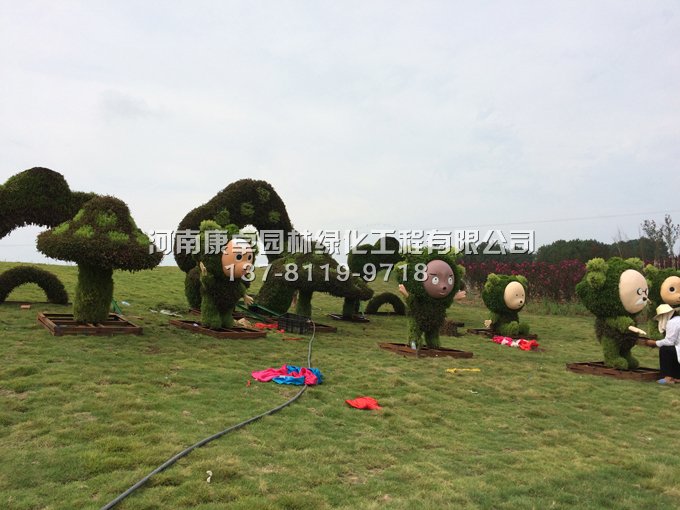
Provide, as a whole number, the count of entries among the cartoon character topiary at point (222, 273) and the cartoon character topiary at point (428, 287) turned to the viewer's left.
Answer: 0

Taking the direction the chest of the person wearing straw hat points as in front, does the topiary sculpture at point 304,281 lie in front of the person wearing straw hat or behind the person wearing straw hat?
in front

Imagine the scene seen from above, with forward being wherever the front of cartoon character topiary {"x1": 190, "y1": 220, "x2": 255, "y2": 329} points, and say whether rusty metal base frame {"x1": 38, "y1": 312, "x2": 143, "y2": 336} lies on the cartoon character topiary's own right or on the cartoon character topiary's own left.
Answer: on the cartoon character topiary's own right

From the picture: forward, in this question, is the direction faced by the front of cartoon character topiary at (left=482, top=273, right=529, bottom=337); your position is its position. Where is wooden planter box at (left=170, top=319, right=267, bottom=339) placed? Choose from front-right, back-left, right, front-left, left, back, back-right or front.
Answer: right

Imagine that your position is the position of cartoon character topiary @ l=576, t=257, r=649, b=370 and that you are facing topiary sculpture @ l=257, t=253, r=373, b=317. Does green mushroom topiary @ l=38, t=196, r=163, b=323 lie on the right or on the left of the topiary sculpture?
left

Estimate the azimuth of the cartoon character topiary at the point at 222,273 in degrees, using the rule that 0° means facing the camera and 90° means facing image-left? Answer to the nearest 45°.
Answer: approximately 315°

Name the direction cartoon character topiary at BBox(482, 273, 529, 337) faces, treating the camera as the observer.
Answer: facing the viewer and to the right of the viewer

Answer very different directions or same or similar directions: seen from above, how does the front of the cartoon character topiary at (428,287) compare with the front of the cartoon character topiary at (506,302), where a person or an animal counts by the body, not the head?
same or similar directions

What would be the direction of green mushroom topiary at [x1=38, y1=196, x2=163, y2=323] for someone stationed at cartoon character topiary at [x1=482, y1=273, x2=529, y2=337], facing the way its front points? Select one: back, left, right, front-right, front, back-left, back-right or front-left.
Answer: right

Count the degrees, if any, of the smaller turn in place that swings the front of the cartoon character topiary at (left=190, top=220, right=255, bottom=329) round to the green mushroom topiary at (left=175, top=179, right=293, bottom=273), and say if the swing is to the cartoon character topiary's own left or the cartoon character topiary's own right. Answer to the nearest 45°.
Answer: approximately 135° to the cartoon character topiary's own left

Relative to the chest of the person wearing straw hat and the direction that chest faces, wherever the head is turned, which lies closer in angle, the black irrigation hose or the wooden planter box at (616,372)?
the wooden planter box

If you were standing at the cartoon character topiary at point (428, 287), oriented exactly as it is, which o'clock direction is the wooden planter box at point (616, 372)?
The wooden planter box is roughly at 11 o'clock from the cartoon character topiary.

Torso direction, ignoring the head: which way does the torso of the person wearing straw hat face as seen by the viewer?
to the viewer's left

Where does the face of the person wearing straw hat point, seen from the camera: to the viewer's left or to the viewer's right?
to the viewer's left

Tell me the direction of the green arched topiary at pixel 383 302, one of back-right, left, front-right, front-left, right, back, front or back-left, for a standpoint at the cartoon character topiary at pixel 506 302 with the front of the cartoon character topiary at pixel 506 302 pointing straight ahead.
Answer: back

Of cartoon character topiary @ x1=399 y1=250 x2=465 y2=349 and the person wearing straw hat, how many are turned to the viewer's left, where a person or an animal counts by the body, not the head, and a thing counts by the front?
1

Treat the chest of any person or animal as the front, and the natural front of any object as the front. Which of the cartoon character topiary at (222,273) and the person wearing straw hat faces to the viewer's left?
the person wearing straw hat

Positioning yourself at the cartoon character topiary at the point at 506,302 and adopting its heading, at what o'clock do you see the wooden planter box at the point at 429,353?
The wooden planter box is roughly at 2 o'clock from the cartoon character topiary.
